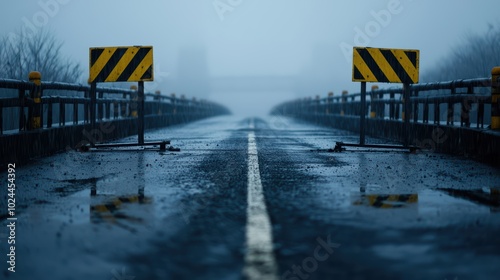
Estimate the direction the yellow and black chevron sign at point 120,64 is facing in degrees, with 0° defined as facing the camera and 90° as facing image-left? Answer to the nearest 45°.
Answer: approximately 0°

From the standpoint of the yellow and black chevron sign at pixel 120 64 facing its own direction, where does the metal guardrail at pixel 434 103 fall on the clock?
The metal guardrail is roughly at 9 o'clock from the yellow and black chevron sign.

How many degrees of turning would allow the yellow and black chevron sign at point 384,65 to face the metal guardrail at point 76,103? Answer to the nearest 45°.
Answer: approximately 90° to its right

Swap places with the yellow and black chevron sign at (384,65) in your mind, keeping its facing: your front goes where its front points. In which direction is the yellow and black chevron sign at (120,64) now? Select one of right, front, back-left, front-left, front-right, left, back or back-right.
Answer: right

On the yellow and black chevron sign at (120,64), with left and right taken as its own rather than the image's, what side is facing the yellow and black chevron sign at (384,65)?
left

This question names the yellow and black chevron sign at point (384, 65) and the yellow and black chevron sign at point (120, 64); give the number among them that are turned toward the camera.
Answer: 2

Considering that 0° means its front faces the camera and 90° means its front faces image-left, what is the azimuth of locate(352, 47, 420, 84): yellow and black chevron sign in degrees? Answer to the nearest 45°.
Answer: approximately 0°
